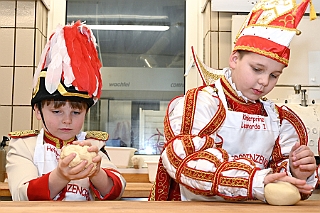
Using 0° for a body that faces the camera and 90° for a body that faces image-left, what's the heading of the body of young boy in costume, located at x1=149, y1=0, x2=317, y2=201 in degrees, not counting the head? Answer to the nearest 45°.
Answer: approximately 315°

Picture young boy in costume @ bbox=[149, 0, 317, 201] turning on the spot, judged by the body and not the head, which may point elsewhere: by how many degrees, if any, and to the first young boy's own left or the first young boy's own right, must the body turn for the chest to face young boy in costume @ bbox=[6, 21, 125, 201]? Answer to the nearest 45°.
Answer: approximately 135° to the first young boy's own right

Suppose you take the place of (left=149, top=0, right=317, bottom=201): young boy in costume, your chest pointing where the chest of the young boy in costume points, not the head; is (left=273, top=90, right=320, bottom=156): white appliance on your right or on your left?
on your left

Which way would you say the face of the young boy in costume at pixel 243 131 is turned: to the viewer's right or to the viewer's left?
to the viewer's right
